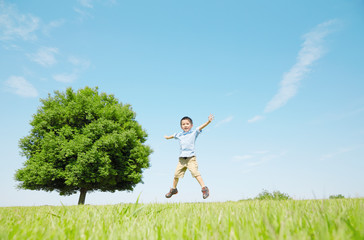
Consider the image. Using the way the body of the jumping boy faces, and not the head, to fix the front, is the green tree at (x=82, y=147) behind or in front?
behind

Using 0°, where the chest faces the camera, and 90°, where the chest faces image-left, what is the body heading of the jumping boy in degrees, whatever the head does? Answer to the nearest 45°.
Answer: approximately 0°
